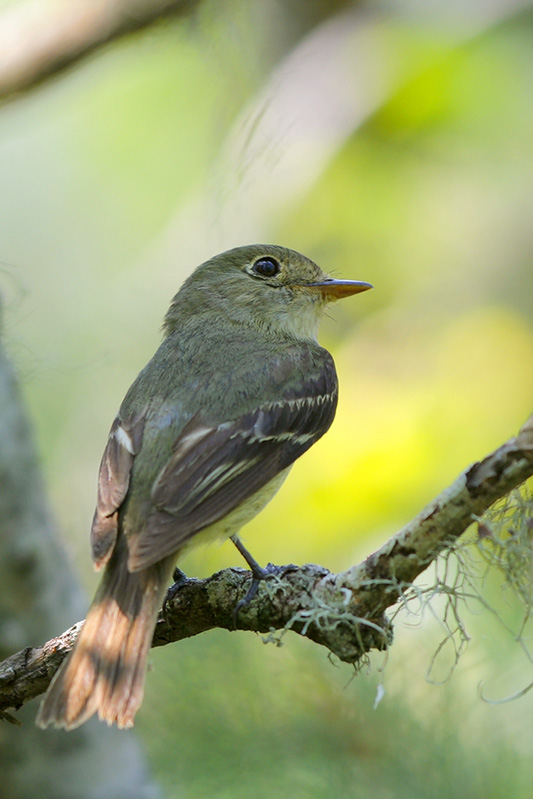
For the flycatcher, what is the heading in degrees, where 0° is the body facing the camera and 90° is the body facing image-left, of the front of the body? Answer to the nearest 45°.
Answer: approximately 225°
